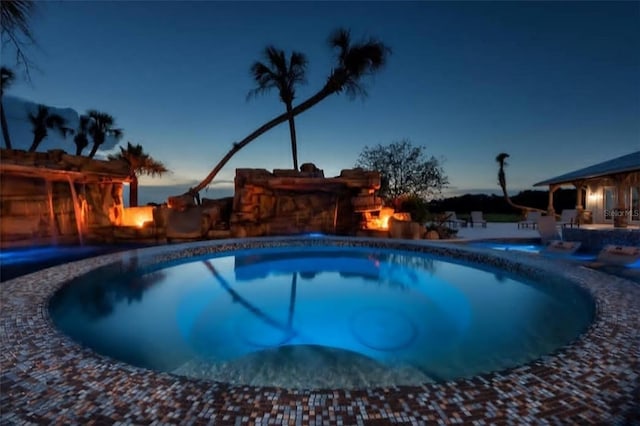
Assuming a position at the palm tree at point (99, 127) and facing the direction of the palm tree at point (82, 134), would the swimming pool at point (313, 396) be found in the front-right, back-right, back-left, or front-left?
back-left

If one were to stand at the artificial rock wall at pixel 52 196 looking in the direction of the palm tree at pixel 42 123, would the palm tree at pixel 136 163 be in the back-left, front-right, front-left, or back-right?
front-right

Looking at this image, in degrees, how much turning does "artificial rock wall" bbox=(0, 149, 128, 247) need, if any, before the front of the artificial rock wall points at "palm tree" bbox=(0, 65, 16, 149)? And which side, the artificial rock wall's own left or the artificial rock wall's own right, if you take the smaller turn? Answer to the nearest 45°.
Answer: approximately 135° to the artificial rock wall's own left

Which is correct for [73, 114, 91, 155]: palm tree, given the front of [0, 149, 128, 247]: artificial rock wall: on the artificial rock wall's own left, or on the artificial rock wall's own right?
on the artificial rock wall's own left

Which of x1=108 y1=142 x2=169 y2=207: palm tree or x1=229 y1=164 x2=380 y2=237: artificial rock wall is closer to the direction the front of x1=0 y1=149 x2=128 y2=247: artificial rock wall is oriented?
the artificial rock wall

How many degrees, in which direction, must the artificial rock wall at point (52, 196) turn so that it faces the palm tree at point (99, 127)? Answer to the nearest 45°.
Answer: approximately 135° to its left

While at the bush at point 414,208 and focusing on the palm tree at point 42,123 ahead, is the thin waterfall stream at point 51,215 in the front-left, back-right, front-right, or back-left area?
front-left

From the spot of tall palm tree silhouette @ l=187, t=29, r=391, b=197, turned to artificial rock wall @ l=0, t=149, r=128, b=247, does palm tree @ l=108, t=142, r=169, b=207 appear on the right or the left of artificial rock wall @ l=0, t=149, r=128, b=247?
right

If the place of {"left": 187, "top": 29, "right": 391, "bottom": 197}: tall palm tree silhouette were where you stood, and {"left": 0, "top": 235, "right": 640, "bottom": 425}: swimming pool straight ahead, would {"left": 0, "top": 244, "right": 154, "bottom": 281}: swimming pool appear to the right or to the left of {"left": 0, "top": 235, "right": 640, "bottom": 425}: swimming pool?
right
